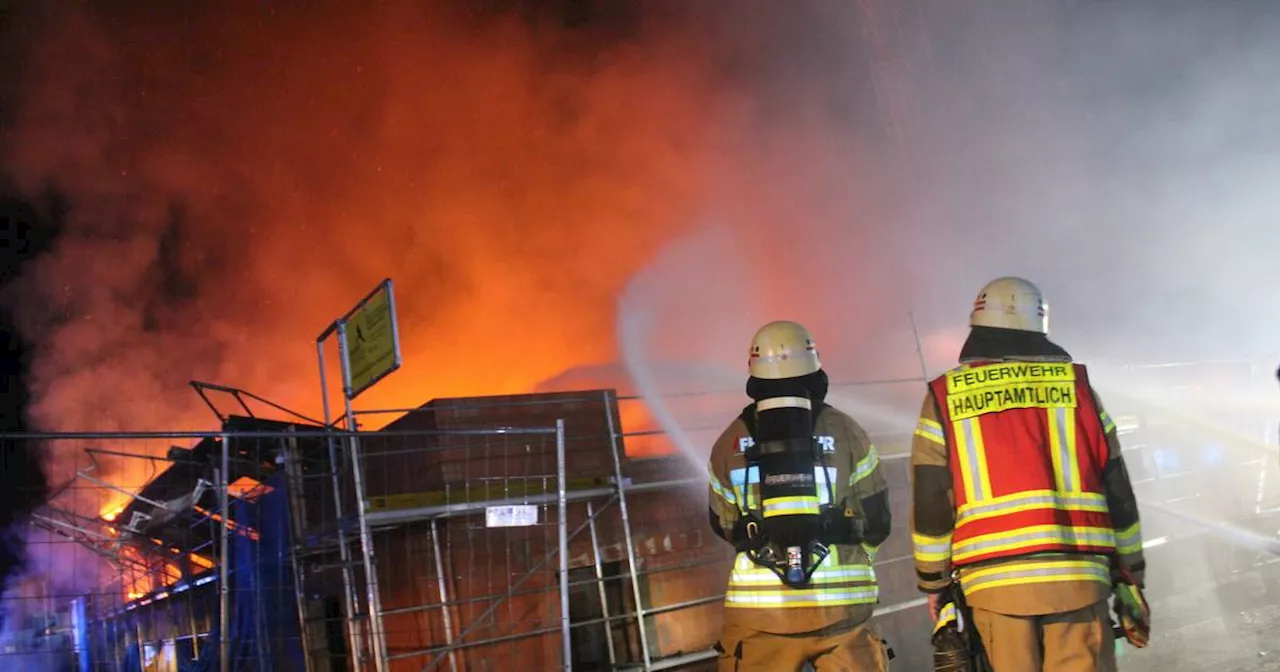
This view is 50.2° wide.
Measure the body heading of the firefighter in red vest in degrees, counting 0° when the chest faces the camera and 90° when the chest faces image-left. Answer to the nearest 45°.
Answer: approximately 180°

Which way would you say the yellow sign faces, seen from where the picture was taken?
facing the viewer and to the left of the viewer

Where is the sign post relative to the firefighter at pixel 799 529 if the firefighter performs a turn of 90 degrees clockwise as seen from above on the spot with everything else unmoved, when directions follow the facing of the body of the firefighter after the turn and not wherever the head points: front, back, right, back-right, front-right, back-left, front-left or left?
back-left

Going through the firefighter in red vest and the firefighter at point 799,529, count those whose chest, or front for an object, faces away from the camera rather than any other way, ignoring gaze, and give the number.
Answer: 2

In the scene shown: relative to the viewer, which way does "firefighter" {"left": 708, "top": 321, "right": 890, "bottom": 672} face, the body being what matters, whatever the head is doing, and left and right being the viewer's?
facing away from the viewer

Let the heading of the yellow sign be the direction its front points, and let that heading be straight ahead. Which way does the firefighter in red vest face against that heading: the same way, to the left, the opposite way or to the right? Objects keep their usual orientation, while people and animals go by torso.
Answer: the opposite way

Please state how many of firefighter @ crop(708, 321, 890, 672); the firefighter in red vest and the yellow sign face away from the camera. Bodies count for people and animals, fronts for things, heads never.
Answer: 2

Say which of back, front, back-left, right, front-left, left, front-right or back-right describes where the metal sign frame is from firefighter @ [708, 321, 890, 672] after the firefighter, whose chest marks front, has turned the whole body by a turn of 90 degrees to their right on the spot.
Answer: back-left

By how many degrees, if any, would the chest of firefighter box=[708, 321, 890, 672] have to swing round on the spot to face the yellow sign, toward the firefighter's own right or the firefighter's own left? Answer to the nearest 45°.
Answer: approximately 45° to the firefighter's own left

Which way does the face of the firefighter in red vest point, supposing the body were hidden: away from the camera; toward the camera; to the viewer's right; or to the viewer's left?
away from the camera

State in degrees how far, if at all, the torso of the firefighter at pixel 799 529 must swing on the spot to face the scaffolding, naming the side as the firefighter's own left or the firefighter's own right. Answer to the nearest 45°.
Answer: approximately 45° to the firefighter's own left

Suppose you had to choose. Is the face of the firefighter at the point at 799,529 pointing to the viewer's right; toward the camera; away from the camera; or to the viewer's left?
away from the camera

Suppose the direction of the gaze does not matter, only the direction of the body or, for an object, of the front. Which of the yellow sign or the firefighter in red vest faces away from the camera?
the firefighter in red vest
